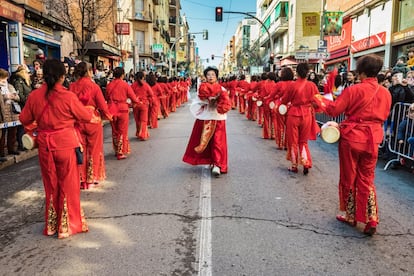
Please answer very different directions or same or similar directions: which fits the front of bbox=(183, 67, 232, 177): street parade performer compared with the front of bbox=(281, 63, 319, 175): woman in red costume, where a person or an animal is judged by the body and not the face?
very different directions

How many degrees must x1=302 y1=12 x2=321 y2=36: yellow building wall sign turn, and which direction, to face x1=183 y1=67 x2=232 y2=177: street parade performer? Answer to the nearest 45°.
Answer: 0° — it already faces them

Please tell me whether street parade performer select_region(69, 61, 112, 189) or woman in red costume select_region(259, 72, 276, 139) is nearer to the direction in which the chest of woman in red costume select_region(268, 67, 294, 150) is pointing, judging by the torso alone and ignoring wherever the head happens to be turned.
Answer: the woman in red costume

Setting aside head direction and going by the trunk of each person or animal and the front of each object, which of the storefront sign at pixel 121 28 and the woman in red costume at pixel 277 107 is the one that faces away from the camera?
the woman in red costume

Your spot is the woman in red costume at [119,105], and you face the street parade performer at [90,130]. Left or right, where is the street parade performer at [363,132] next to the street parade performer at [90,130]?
left

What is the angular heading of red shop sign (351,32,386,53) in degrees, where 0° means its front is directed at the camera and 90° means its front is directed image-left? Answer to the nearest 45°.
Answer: approximately 45°

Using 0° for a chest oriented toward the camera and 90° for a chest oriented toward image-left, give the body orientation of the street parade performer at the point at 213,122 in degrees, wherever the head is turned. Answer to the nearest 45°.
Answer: approximately 0°

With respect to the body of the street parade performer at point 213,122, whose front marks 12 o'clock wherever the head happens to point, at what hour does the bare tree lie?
The bare tree is roughly at 5 o'clock from the street parade performer.

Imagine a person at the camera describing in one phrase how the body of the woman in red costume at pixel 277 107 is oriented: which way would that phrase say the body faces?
away from the camera

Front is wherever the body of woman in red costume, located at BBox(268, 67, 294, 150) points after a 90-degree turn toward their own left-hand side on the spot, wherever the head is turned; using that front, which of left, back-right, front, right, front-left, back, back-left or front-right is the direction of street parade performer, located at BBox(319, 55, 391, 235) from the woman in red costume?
left

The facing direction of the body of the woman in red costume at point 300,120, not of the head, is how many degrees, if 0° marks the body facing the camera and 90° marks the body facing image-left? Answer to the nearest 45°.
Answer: approximately 180°
